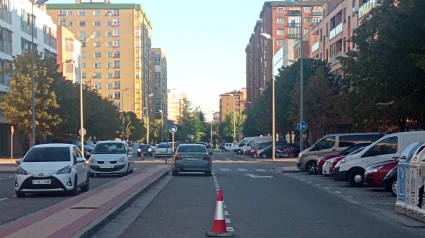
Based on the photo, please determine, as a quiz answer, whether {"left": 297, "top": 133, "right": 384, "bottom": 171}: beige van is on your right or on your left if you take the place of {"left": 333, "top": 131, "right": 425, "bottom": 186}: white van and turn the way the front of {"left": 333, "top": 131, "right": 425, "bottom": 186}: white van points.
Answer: on your right

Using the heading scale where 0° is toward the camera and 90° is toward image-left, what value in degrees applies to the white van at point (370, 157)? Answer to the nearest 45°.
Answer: approximately 90°

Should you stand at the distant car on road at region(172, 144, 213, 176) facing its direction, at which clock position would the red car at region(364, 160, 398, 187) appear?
The red car is roughly at 5 o'clock from the distant car on road.

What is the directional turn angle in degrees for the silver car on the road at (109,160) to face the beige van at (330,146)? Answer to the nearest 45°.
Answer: approximately 90° to its left

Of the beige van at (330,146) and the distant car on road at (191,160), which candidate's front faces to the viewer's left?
the beige van

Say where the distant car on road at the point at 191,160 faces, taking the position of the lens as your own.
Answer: facing away from the viewer

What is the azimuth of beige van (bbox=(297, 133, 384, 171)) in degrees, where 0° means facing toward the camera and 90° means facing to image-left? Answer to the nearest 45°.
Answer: approximately 90°
